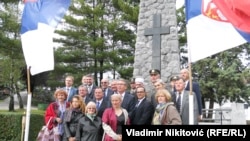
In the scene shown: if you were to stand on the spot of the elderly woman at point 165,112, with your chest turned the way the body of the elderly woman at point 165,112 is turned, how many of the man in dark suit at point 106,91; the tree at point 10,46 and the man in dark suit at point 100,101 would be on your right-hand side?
3

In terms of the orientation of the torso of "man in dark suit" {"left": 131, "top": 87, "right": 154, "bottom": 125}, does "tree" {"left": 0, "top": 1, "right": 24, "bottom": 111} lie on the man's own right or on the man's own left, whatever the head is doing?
on the man's own right

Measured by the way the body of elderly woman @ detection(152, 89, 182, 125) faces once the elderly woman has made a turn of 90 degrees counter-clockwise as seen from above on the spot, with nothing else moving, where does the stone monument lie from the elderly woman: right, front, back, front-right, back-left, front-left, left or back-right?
back-left

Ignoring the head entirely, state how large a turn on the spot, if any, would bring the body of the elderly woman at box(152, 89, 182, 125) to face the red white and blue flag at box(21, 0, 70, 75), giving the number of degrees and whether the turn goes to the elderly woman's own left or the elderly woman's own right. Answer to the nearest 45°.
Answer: approximately 45° to the elderly woman's own right

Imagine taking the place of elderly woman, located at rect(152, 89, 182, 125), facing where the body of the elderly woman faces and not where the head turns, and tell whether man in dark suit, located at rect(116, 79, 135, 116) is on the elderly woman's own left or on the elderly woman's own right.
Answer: on the elderly woman's own right

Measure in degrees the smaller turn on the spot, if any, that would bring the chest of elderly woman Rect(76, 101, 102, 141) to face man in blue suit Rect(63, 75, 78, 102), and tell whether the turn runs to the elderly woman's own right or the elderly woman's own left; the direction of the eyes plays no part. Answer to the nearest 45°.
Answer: approximately 180°

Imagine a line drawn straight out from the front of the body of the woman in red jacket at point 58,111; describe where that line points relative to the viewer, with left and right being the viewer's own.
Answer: facing the viewer and to the right of the viewer

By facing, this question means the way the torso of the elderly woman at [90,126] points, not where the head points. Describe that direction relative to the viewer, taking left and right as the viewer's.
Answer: facing the viewer
